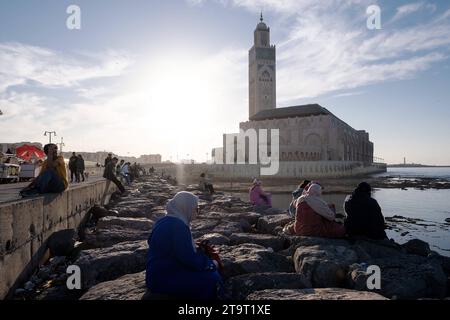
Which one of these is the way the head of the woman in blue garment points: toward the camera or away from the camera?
away from the camera

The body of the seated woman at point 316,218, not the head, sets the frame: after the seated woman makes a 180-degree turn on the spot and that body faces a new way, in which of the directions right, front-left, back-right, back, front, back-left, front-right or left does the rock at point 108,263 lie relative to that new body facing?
front

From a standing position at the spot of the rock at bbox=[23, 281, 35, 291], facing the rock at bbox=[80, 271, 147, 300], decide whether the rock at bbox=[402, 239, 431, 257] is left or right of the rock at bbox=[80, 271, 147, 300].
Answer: left

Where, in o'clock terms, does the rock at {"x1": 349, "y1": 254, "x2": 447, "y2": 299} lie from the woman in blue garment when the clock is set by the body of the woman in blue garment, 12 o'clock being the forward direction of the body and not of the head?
The rock is roughly at 1 o'clock from the woman in blue garment.

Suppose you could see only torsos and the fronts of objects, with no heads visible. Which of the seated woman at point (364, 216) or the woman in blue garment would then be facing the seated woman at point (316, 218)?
the woman in blue garment

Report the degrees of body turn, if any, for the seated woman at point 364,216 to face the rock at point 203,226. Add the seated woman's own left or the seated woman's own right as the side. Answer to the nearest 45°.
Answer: approximately 135° to the seated woman's own left

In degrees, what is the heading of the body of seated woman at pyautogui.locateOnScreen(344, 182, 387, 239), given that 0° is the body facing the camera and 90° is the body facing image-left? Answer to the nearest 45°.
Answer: approximately 225°

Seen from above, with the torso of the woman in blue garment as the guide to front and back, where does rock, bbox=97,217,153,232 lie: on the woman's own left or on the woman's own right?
on the woman's own left

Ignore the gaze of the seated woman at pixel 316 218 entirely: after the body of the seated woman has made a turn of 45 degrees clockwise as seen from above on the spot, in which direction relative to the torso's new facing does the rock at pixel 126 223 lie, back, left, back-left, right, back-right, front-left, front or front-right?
back

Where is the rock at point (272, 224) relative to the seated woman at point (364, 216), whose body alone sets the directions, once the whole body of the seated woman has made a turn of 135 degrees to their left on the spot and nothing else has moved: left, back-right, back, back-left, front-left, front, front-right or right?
front-right

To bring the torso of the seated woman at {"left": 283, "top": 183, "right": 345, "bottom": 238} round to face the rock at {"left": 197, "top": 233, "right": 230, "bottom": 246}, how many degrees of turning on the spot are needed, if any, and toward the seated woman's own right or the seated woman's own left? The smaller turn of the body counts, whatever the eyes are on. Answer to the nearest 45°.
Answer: approximately 135° to the seated woman's own left

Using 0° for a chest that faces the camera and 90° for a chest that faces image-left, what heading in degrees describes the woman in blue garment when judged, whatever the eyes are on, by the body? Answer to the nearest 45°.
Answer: approximately 225°
